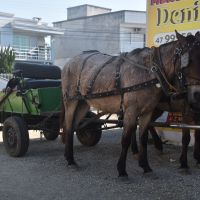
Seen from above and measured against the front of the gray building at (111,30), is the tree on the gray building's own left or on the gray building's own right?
on the gray building's own right

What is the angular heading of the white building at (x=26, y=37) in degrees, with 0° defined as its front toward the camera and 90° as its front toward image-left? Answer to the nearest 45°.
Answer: approximately 315°

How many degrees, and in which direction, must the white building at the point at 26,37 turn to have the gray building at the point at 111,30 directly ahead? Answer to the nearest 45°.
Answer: approximately 90° to its left

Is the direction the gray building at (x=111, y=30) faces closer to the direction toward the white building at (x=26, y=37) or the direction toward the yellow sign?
the yellow sign

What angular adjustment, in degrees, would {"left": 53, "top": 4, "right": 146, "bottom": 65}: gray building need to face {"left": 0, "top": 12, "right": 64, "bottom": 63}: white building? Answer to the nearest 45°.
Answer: approximately 90° to its right

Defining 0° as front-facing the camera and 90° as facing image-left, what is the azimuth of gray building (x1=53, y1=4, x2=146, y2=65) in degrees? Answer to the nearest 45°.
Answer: approximately 315°

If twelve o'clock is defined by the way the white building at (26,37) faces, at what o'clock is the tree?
The tree is roughly at 2 o'clock from the white building.

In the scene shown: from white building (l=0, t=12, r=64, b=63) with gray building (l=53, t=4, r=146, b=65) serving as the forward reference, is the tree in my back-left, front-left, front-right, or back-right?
back-right
